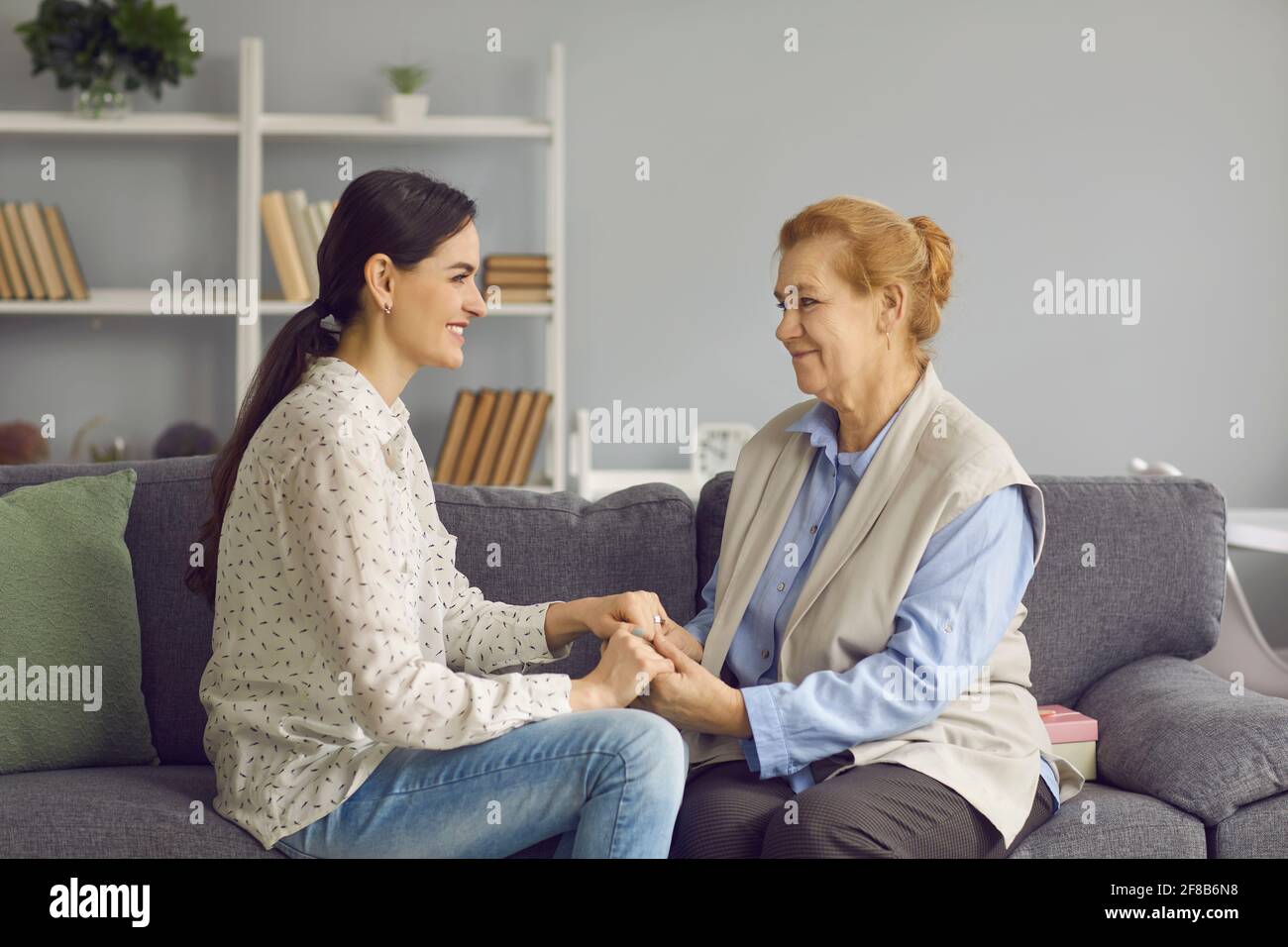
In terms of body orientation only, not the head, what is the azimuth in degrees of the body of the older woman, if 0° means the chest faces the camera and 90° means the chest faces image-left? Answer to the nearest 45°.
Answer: approximately 45°

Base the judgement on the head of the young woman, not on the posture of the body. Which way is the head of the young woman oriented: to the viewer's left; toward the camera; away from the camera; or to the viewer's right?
to the viewer's right

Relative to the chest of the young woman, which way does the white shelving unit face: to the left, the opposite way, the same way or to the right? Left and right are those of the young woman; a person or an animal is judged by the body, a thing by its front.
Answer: to the right

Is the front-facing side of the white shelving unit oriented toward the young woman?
yes

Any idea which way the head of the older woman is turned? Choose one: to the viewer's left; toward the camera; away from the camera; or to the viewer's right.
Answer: to the viewer's left

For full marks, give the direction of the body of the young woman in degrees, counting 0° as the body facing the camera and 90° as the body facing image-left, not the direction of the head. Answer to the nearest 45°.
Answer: approximately 270°
